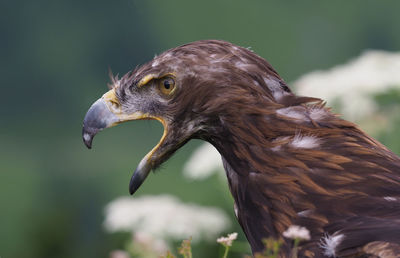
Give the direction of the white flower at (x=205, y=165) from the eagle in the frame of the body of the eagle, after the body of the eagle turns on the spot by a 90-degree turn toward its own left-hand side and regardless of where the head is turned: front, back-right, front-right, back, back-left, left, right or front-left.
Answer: back

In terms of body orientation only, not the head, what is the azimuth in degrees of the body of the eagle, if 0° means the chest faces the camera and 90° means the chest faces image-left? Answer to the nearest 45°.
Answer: approximately 90°
